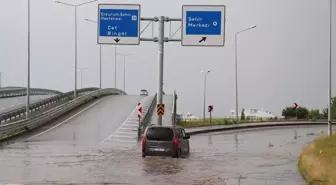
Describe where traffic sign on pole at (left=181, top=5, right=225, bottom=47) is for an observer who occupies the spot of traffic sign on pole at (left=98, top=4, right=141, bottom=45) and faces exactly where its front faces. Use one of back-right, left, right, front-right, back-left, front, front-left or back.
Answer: left

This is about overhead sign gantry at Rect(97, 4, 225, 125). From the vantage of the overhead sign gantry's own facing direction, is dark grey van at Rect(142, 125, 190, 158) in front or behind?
in front

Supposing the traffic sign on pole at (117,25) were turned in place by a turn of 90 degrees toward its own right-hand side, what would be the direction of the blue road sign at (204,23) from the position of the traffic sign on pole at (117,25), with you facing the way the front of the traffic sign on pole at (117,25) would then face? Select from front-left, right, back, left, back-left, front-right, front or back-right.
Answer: back

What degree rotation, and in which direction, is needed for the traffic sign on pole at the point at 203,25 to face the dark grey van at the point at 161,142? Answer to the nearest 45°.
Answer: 0° — it already faces it

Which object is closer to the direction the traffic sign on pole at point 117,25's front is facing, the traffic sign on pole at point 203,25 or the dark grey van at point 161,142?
the dark grey van

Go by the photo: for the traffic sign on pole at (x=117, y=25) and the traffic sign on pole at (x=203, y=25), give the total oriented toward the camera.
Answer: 2

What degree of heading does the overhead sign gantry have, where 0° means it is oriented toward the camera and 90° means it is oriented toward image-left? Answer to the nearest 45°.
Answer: approximately 0°

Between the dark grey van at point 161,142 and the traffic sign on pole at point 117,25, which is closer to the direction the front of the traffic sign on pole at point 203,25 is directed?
the dark grey van
